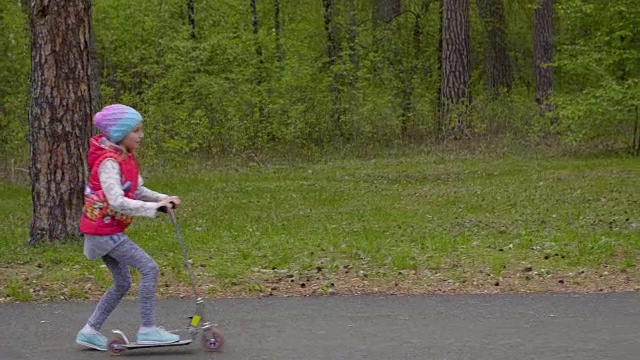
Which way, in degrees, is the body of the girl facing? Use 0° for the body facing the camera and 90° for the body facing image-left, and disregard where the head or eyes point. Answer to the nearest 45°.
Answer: approximately 270°

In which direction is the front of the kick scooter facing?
to the viewer's right

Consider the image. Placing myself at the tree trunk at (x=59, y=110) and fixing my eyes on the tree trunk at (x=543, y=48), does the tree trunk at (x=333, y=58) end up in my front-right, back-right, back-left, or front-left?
front-left

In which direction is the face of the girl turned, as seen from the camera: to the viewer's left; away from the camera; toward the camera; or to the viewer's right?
to the viewer's right

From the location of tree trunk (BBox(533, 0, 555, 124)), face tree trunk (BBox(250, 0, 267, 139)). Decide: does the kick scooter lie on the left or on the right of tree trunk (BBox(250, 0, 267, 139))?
left
